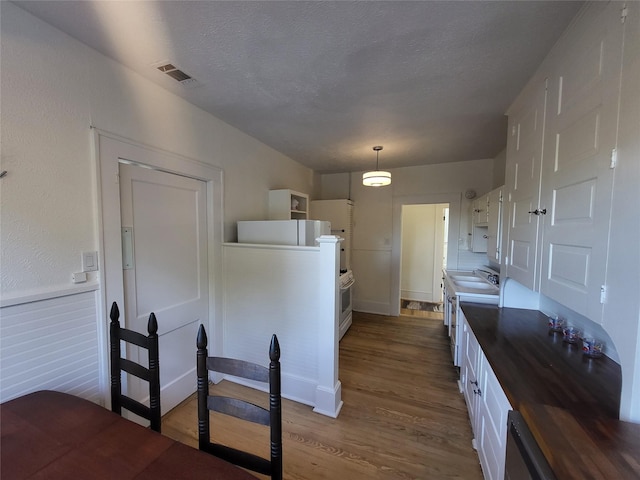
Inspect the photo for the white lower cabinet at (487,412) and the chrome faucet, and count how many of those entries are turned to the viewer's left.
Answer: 2

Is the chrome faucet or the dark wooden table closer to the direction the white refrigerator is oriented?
the chrome faucet

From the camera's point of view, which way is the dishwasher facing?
to the viewer's left

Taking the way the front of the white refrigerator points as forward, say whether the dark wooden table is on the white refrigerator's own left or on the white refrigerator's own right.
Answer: on the white refrigerator's own right

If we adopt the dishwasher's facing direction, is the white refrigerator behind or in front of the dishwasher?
in front

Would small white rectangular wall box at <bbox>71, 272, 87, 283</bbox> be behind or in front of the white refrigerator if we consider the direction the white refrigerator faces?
behind

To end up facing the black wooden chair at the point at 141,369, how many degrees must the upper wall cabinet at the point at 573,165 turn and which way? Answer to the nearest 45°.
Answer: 0° — it already faces it

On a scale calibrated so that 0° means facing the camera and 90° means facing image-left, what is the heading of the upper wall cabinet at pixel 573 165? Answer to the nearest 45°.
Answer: approximately 45°
